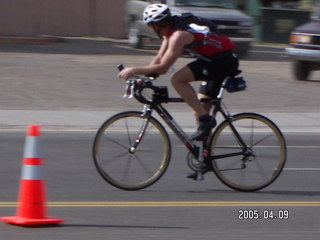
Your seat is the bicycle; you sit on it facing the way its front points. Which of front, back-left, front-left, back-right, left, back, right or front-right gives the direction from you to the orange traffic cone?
front-left

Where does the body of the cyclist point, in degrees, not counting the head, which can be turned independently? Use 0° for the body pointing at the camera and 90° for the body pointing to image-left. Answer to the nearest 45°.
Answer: approximately 90°

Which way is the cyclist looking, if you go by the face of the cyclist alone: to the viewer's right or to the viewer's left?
to the viewer's left

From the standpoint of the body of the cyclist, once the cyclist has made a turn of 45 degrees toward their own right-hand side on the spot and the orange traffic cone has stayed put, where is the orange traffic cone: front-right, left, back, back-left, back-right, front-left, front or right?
left

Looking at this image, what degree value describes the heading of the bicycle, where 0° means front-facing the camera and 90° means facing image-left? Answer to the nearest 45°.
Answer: approximately 90°
